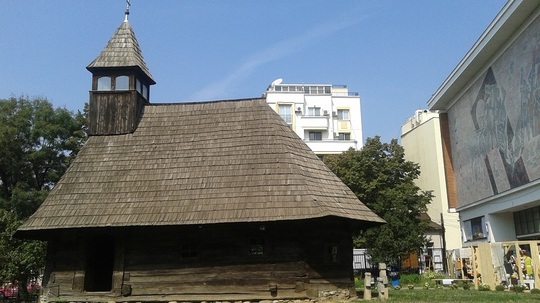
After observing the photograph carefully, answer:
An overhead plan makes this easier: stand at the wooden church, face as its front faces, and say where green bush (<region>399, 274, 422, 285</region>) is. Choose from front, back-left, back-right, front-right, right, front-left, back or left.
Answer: back-left

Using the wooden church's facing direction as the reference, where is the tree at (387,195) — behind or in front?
behind

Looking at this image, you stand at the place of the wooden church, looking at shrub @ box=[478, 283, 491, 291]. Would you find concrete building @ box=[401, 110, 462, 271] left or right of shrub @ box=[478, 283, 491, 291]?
left

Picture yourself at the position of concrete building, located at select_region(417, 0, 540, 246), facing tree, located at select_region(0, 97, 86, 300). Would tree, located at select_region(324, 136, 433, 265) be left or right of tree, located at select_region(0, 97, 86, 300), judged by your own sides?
right

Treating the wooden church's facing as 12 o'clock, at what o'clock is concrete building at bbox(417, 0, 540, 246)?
The concrete building is roughly at 8 o'clock from the wooden church.

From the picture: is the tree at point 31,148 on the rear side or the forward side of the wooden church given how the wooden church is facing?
on the rear side

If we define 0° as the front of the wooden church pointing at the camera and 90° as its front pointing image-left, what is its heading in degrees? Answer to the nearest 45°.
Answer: approximately 0°

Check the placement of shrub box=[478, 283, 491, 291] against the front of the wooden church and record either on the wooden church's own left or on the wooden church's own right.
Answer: on the wooden church's own left
